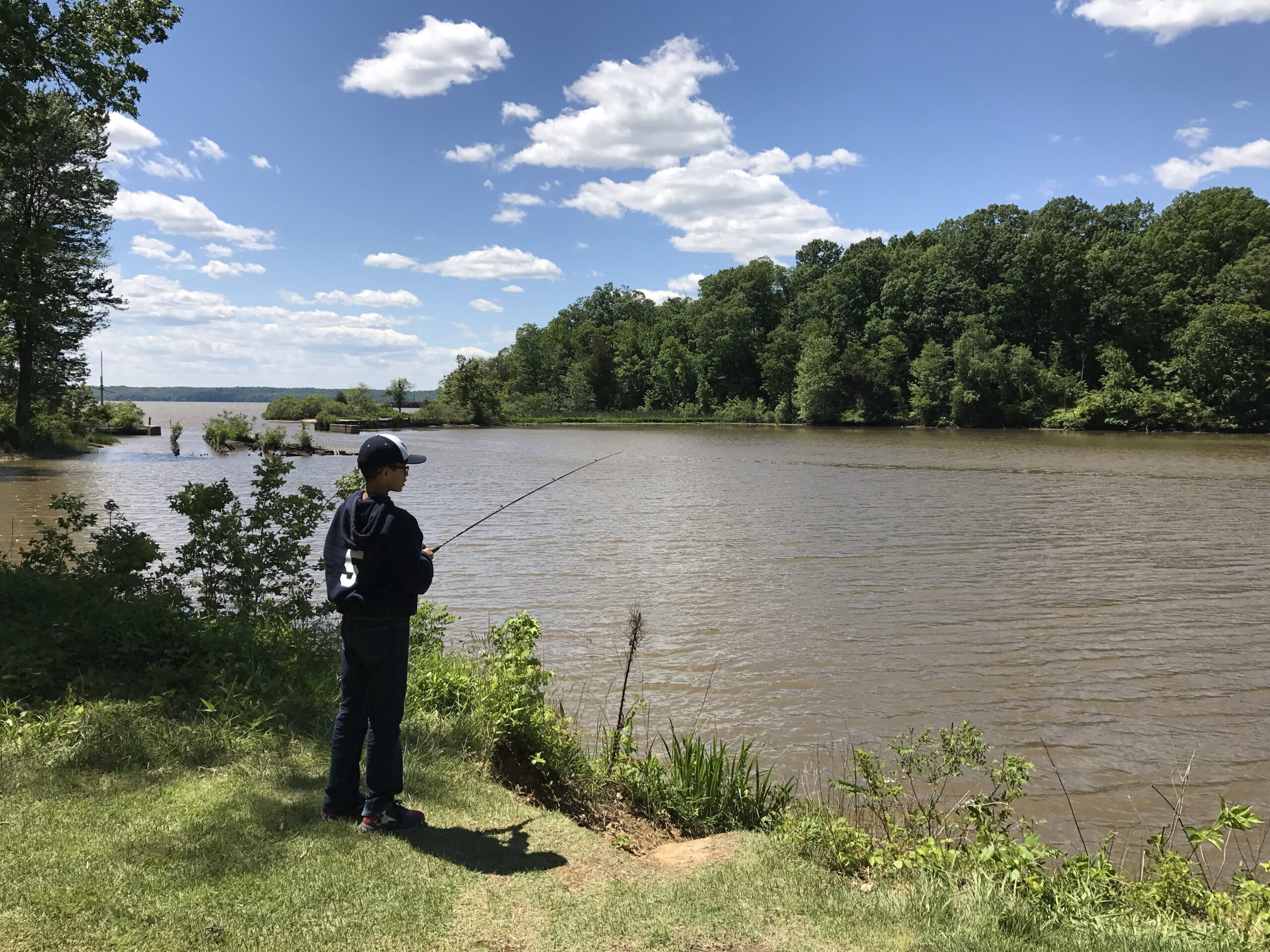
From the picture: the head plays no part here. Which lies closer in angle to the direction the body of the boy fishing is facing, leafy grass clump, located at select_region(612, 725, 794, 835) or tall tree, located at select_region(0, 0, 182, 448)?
the leafy grass clump

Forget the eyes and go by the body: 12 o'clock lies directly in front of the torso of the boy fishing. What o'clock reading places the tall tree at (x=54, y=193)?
The tall tree is roughly at 10 o'clock from the boy fishing.

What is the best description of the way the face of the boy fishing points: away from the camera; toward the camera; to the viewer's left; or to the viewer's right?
to the viewer's right

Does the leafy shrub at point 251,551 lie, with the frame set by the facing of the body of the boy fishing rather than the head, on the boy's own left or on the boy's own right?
on the boy's own left

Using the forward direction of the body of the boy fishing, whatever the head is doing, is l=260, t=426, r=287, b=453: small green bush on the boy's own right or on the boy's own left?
on the boy's own left

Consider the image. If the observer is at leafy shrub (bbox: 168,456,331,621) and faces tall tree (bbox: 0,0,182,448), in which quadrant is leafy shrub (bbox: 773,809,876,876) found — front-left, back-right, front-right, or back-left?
back-right

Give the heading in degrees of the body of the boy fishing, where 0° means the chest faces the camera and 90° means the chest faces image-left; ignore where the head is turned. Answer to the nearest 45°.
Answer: approximately 225°
